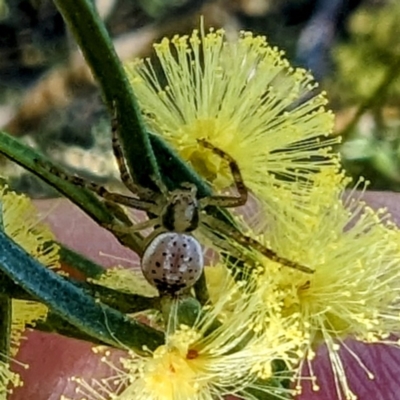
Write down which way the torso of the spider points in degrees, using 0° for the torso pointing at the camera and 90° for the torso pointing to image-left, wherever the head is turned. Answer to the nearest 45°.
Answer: approximately 180°
